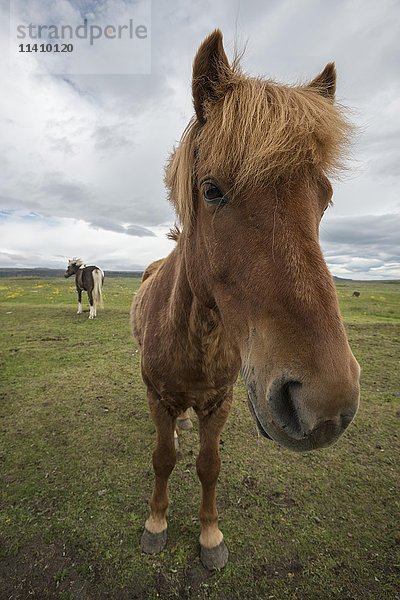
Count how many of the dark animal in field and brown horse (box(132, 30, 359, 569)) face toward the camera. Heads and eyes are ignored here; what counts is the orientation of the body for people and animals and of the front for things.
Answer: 1

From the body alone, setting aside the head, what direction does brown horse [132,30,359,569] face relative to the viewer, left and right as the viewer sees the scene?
facing the viewer

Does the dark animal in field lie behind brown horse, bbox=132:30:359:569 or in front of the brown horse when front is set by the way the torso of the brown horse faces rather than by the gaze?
behind

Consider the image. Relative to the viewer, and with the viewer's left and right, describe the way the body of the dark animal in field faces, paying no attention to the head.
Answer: facing away from the viewer and to the left of the viewer

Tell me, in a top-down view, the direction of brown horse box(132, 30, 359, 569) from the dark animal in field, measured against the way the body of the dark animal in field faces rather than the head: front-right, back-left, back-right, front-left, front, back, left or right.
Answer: back-left
